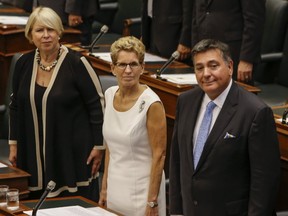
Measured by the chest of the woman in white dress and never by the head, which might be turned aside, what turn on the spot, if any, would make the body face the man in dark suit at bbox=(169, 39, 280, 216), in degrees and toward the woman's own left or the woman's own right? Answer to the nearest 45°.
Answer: approximately 90° to the woman's own left

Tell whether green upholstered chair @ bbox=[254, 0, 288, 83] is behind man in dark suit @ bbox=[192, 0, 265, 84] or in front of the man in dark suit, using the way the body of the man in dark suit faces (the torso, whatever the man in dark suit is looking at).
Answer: behind

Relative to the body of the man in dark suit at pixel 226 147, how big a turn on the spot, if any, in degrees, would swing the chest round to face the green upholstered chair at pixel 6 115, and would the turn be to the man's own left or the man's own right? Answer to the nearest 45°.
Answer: approximately 90° to the man's own right

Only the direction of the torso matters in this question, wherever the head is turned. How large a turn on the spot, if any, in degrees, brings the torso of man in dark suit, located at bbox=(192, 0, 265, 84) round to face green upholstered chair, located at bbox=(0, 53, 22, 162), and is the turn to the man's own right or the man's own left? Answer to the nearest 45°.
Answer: approximately 45° to the man's own right

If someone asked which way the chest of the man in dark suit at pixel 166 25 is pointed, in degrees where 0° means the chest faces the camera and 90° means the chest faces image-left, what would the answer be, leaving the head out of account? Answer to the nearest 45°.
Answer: approximately 45°

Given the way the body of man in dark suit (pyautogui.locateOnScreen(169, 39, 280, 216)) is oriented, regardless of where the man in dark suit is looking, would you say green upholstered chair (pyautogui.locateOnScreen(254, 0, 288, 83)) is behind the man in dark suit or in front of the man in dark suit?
behind

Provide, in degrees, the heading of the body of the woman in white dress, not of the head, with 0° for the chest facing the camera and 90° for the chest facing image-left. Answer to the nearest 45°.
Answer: approximately 45°
